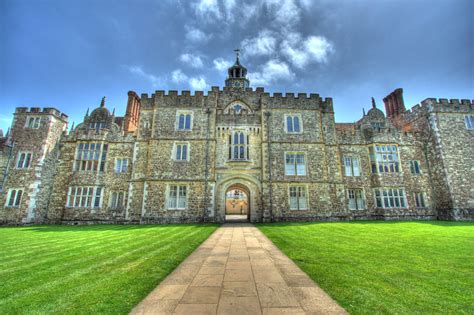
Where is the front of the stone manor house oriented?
toward the camera
